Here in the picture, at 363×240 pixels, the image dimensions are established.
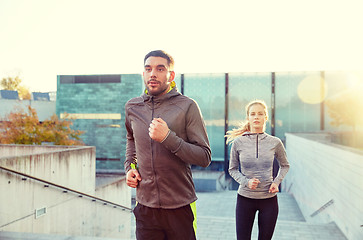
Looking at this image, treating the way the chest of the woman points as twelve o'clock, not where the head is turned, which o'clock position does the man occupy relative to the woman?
The man is roughly at 1 o'clock from the woman.

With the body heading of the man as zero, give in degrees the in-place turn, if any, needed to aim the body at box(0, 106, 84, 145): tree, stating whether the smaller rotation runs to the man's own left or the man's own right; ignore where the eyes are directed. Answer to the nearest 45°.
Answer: approximately 90° to the man's own right

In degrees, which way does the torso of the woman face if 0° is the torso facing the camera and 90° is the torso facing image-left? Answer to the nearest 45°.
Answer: approximately 0°

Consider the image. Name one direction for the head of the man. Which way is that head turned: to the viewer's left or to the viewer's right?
to the viewer's left

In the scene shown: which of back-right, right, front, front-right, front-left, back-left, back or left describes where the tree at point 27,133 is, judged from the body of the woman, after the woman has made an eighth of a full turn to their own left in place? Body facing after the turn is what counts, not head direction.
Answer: back

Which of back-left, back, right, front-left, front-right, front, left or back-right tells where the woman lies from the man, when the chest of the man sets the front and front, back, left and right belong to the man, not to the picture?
back

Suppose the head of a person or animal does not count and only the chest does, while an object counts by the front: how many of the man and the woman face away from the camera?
0
